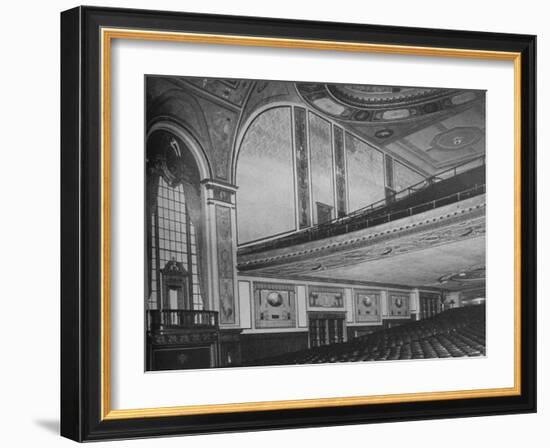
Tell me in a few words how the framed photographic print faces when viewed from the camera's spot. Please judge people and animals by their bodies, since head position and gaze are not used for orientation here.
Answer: facing the viewer and to the right of the viewer
